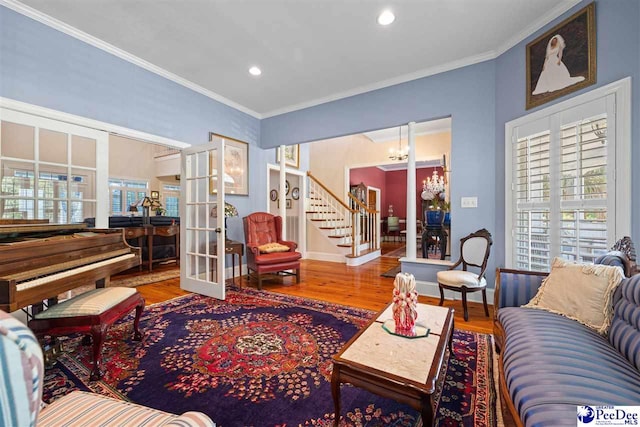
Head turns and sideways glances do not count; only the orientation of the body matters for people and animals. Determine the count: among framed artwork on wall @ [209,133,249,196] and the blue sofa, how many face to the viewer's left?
1

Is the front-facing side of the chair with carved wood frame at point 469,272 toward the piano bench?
yes

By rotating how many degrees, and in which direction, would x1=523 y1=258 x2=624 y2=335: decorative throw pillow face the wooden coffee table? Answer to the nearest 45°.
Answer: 0° — it already faces it

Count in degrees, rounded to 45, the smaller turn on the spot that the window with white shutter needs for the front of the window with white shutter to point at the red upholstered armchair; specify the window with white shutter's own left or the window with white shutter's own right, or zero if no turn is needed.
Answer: approximately 45° to the window with white shutter's own right

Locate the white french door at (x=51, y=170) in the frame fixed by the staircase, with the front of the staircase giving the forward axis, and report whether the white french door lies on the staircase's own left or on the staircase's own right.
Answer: on the staircase's own right

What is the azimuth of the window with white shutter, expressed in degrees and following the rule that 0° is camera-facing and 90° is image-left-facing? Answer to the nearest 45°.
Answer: approximately 45°

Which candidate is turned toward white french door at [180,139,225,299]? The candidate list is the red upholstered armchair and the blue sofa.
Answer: the blue sofa

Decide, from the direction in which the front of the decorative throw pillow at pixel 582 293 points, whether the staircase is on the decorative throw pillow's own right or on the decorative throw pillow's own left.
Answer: on the decorative throw pillow's own right
